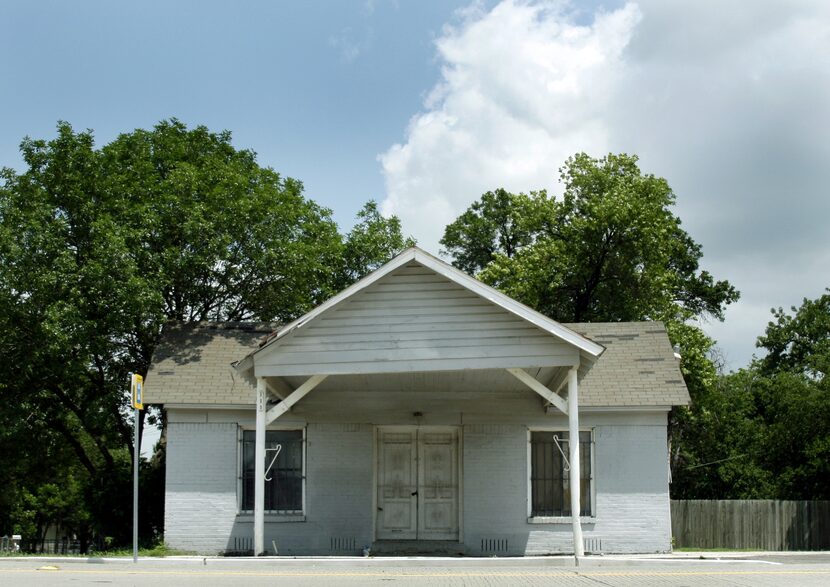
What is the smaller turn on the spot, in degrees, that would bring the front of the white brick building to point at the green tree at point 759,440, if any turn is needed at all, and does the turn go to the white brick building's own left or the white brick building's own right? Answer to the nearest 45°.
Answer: approximately 135° to the white brick building's own left

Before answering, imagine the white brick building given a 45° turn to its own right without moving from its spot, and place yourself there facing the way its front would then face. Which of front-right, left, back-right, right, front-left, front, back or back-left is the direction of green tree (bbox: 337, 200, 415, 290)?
back-right

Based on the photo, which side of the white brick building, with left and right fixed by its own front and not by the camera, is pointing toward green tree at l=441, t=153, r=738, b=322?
back

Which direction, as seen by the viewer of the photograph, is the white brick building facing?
facing the viewer

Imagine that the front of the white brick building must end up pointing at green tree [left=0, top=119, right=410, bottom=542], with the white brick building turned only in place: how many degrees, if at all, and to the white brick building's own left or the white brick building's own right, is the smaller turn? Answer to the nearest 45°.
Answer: approximately 135° to the white brick building's own right

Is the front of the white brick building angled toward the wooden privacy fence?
no
